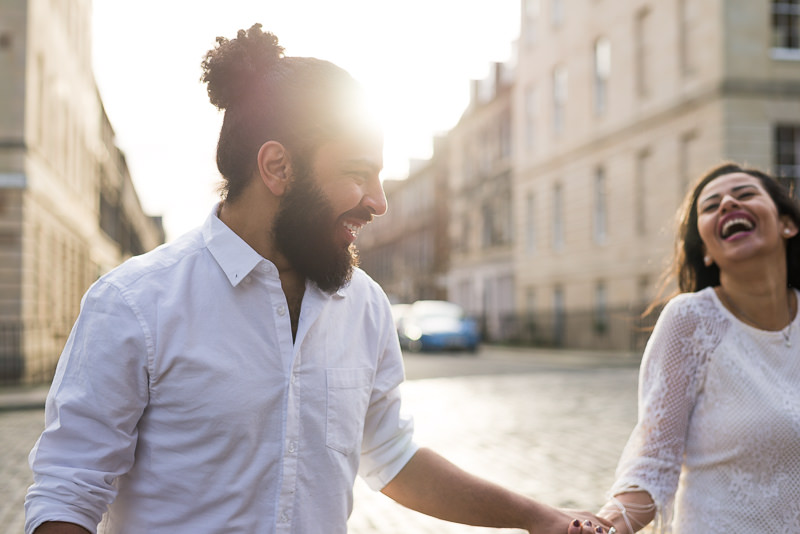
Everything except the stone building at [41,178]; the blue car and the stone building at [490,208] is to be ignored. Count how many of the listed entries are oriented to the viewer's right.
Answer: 1

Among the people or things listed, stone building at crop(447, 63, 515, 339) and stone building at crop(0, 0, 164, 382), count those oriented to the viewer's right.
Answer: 1

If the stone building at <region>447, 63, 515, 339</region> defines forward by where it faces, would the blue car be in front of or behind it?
in front

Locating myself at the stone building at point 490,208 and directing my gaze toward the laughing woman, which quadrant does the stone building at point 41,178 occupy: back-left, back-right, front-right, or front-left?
front-right

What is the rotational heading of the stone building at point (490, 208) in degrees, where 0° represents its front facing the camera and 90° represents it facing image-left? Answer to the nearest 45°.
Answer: approximately 45°

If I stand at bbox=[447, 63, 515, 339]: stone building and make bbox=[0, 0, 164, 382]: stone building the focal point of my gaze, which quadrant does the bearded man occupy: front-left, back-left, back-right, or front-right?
front-left

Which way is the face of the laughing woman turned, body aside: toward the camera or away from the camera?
toward the camera

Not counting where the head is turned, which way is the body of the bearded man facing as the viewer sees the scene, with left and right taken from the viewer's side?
facing the viewer and to the right of the viewer

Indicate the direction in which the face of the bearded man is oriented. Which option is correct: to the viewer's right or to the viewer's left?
to the viewer's right

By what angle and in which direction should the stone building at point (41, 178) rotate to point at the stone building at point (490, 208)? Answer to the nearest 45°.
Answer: approximately 45° to its left

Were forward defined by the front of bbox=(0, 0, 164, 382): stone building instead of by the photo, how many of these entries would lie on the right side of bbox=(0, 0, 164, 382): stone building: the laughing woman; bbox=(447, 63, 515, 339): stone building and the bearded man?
2

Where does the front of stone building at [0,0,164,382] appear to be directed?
to the viewer's right
